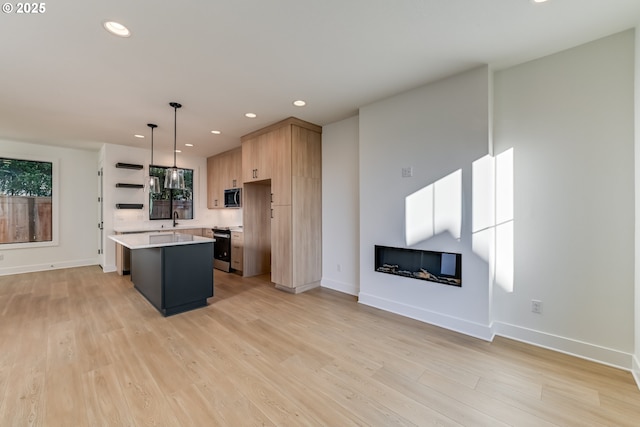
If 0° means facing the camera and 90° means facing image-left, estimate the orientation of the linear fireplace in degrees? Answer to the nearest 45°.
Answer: approximately 45°

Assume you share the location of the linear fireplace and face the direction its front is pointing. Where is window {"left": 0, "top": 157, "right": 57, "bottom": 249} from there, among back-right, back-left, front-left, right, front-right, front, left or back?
front-right

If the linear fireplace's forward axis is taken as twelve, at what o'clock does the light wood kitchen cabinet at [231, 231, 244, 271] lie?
The light wood kitchen cabinet is roughly at 2 o'clock from the linear fireplace.

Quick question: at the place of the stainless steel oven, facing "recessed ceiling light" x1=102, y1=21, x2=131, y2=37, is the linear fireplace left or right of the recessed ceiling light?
left

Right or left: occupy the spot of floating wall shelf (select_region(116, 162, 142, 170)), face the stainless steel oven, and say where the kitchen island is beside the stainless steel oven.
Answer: right

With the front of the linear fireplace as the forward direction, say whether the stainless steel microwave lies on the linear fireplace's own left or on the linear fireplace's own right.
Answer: on the linear fireplace's own right

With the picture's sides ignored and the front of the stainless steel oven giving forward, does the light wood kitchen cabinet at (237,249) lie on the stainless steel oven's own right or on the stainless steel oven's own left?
on the stainless steel oven's own left

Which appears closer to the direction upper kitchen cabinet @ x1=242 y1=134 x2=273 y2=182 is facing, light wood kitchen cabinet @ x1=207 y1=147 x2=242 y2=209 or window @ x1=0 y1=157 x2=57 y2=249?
the window

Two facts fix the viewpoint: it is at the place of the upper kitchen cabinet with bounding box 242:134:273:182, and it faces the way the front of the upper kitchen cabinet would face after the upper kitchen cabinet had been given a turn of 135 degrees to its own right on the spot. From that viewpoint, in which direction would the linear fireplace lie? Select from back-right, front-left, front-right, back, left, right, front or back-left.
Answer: back-right

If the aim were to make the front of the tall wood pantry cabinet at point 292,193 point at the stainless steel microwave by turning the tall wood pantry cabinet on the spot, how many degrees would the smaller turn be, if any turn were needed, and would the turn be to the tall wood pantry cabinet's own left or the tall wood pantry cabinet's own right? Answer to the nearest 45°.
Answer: approximately 90° to the tall wood pantry cabinet's own right

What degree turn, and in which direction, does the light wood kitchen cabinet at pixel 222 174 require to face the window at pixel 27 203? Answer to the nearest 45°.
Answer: approximately 45° to its right
